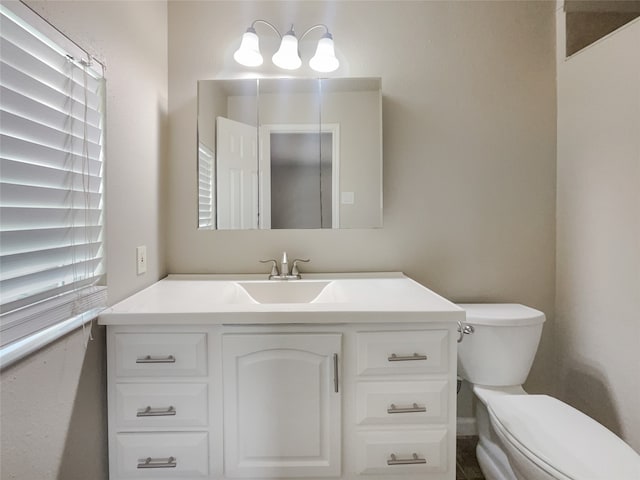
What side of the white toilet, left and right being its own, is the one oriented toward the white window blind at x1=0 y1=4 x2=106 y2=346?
right

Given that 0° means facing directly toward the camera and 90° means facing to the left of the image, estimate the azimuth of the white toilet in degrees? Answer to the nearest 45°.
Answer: approximately 315°

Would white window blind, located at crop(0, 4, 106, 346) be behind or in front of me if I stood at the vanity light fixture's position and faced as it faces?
in front

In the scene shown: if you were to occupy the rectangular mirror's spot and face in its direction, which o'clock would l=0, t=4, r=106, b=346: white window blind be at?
The white window blind is roughly at 1 o'clock from the rectangular mirror.

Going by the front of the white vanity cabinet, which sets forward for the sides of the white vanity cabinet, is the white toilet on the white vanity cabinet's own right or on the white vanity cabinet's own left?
on the white vanity cabinet's own left

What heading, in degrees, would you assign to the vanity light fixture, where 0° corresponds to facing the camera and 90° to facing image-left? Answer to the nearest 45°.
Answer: approximately 0°

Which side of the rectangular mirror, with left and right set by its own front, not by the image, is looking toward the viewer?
front

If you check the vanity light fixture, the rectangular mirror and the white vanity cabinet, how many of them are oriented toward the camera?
3

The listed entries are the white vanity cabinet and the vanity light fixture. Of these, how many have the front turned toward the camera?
2

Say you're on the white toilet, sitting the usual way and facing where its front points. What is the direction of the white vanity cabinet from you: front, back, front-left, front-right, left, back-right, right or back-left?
right
